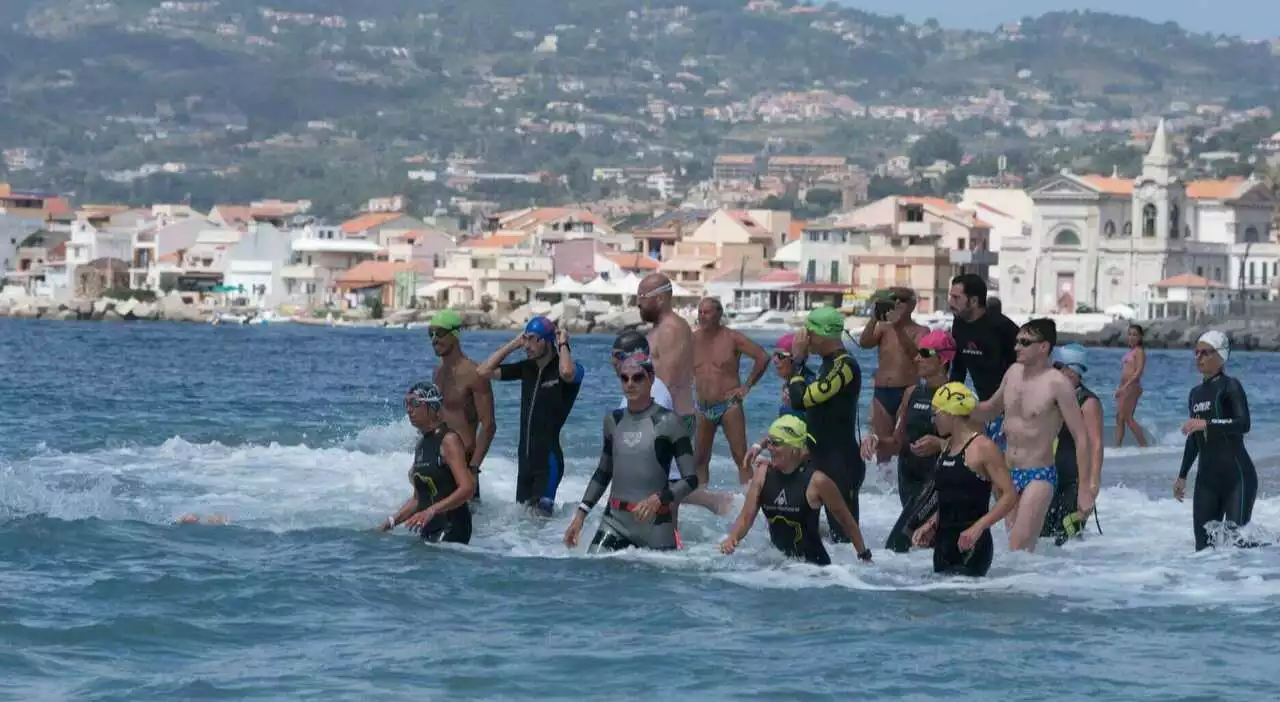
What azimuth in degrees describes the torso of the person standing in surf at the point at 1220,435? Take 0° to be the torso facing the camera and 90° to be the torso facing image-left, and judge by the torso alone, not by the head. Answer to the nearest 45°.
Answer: approximately 45°

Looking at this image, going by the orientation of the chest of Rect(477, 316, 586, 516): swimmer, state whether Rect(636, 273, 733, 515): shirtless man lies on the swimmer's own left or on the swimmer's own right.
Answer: on the swimmer's own left

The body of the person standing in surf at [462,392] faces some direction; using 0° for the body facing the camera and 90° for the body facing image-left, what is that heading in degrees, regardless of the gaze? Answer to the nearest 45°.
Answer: approximately 45°

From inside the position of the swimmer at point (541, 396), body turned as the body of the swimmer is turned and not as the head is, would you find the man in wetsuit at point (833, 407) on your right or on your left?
on your left

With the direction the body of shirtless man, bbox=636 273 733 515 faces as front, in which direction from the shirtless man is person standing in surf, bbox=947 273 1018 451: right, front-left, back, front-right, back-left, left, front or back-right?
back

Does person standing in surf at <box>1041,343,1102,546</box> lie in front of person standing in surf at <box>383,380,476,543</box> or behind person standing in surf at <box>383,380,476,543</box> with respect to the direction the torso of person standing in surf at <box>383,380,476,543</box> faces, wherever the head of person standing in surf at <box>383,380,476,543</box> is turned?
behind

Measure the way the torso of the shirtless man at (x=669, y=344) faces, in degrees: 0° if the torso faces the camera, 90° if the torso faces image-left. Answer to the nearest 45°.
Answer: approximately 90°

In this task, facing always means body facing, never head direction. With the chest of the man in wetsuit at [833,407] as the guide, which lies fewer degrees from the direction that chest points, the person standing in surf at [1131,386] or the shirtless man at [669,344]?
the shirtless man

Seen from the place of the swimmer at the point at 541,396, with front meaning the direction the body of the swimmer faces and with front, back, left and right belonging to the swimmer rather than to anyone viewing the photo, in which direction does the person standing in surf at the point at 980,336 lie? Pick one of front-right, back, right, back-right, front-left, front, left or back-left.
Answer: back-left
